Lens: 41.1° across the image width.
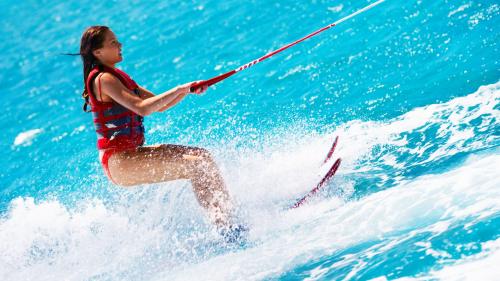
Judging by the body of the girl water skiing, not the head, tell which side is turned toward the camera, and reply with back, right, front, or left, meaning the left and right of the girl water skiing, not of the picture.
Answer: right
